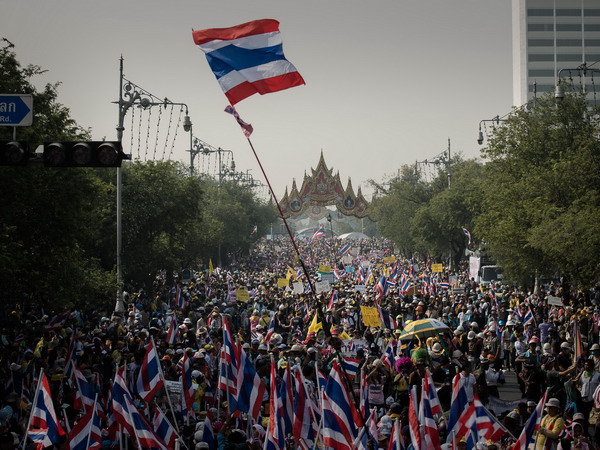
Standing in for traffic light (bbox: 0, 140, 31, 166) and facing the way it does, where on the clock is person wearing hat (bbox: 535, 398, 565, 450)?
The person wearing hat is roughly at 10 o'clock from the traffic light.

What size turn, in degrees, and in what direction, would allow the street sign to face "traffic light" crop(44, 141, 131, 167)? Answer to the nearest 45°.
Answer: approximately 45° to its left

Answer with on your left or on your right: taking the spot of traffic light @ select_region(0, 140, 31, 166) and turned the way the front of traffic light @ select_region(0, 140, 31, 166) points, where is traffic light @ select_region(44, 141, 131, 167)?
on your left

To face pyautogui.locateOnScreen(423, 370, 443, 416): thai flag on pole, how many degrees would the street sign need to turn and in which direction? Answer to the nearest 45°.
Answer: approximately 45° to its left

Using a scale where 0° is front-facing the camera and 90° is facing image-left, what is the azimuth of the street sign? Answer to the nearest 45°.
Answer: approximately 0°

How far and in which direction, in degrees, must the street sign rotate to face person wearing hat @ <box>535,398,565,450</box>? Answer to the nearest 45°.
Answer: approximately 45° to its left

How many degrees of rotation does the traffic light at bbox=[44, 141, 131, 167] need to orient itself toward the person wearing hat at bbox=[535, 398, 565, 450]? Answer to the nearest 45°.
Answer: approximately 45° to its left

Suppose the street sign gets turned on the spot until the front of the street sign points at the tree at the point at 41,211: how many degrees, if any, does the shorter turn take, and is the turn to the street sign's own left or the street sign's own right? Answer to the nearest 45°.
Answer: approximately 180°

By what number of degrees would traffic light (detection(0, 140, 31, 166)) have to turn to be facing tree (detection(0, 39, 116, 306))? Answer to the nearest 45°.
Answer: approximately 180°

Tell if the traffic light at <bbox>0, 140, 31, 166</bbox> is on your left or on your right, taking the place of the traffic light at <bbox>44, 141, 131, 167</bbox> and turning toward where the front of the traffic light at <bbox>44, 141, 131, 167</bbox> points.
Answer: on your right

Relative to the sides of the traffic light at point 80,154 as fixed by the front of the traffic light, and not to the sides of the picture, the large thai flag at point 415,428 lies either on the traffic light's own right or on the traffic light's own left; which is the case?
on the traffic light's own left
